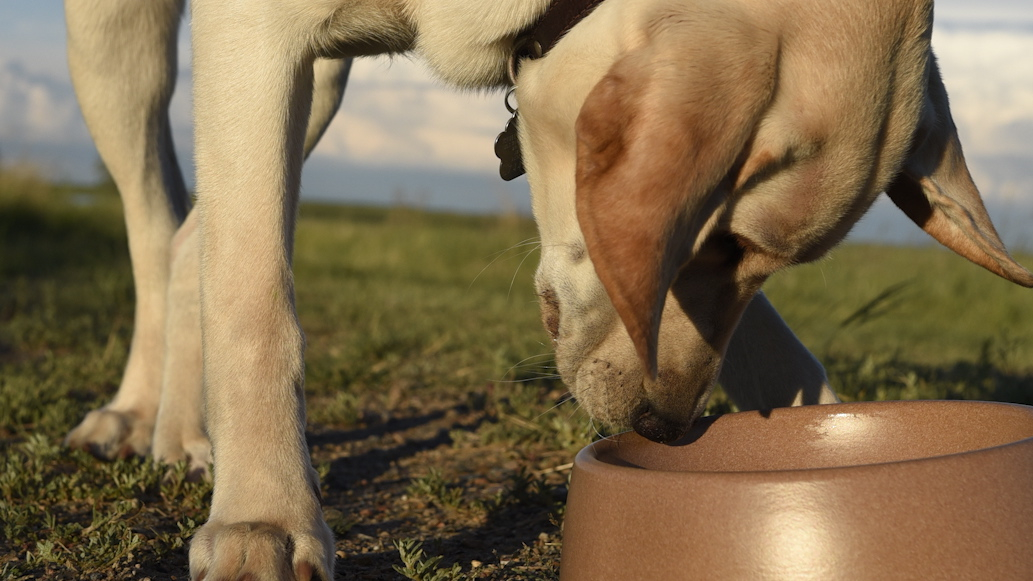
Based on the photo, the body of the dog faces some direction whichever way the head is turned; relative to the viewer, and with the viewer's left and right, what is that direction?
facing the viewer and to the right of the viewer
